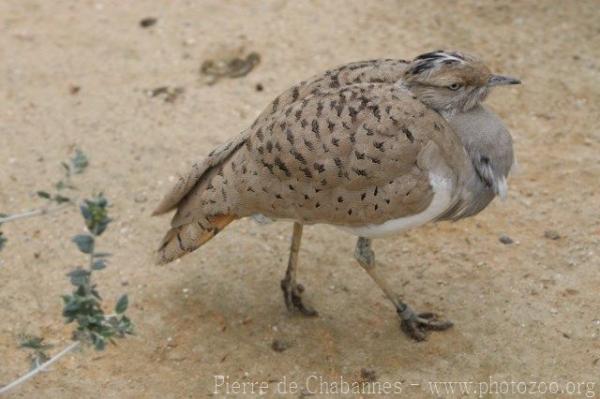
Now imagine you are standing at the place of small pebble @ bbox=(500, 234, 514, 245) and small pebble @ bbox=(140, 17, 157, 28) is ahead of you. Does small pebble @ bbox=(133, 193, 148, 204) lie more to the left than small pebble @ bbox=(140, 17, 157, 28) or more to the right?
left

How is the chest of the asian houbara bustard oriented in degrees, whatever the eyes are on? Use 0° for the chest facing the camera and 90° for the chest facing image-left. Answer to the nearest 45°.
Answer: approximately 270°

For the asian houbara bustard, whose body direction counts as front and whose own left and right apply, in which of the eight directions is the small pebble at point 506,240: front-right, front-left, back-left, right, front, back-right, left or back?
front-left

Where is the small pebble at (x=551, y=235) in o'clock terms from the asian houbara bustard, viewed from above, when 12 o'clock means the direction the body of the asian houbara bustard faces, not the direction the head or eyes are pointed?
The small pebble is roughly at 11 o'clock from the asian houbara bustard.

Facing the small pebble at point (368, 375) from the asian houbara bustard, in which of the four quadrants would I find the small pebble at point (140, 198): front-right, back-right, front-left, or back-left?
back-right

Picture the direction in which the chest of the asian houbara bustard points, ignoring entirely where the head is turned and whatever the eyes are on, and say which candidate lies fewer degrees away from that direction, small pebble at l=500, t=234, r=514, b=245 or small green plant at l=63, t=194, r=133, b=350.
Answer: the small pebble
